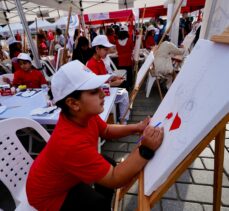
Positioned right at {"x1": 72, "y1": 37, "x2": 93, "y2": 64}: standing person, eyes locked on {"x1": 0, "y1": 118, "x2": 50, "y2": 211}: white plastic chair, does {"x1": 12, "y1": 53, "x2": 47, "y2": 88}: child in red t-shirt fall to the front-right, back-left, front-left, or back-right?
front-right

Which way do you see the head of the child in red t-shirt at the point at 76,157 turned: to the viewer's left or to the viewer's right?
to the viewer's right

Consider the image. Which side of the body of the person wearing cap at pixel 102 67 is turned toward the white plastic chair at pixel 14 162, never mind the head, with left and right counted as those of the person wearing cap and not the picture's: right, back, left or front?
right

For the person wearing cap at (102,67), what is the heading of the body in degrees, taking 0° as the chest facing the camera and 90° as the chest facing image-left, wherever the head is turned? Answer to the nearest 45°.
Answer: approximately 270°

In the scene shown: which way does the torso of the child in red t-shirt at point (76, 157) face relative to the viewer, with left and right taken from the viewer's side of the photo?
facing to the right of the viewer

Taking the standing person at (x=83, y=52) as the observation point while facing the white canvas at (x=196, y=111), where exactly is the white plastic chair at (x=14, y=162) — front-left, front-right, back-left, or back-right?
front-right
